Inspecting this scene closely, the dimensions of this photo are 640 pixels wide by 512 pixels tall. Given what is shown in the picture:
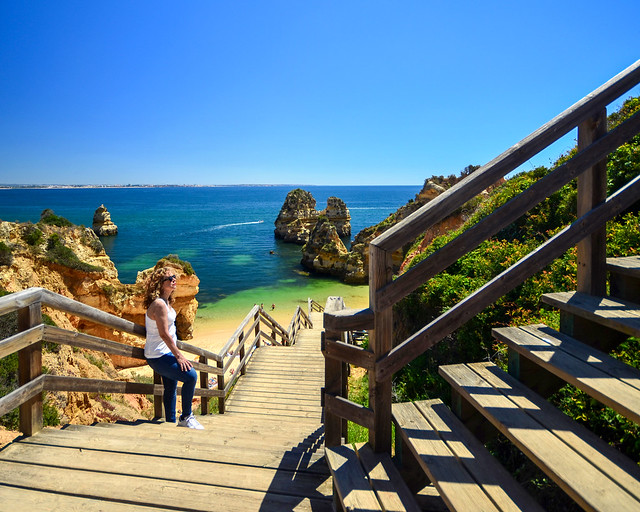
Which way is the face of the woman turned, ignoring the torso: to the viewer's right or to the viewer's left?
to the viewer's right

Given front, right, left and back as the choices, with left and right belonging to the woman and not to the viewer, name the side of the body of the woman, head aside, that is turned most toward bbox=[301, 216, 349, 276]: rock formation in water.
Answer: left

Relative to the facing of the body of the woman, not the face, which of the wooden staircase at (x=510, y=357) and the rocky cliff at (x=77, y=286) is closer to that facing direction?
the wooden staircase

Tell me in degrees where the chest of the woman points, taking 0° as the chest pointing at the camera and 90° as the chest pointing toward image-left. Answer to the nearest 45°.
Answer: approximately 270°
